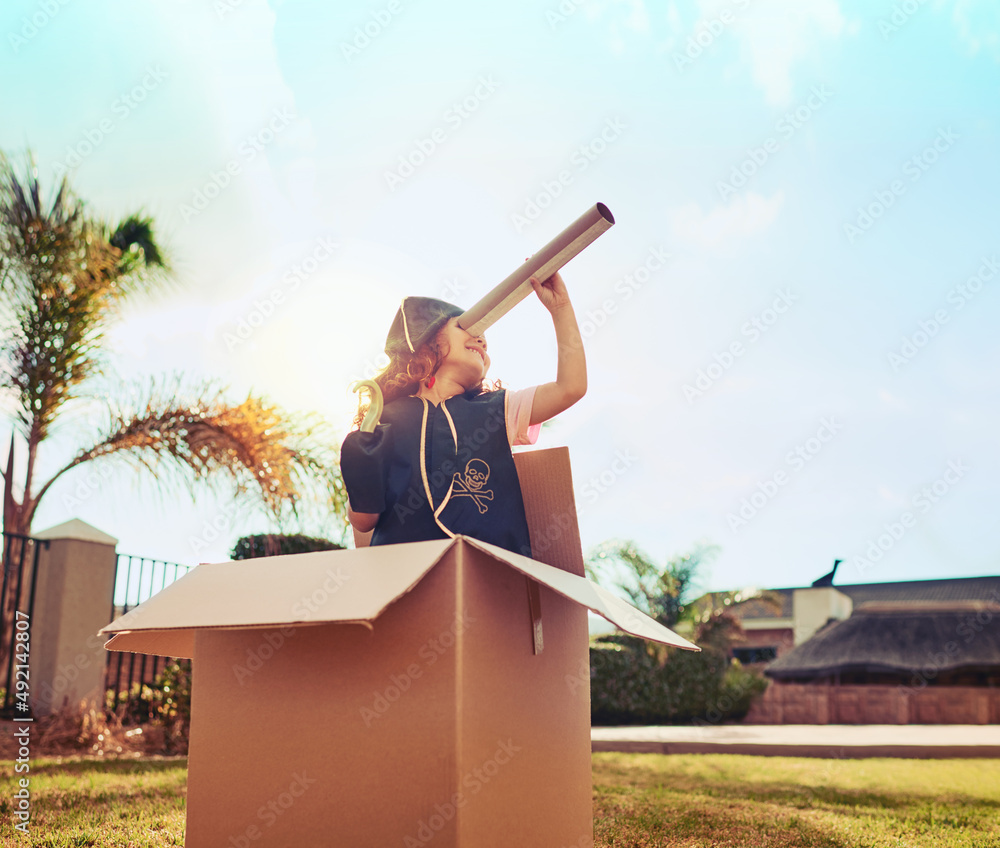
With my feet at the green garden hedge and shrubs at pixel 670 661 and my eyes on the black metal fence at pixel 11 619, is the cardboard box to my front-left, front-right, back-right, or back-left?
front-left

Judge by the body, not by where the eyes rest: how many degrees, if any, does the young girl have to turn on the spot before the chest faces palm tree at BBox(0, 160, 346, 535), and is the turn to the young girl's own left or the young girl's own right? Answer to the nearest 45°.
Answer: approximately 135° to the young girl's own right

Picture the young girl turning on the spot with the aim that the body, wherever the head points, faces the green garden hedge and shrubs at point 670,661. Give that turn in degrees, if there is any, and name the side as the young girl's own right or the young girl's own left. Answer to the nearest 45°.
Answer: approximately 180°

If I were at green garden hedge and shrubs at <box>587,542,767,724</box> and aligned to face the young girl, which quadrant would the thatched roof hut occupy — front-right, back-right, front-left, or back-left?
back-left

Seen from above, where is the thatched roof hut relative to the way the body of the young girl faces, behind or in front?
behind

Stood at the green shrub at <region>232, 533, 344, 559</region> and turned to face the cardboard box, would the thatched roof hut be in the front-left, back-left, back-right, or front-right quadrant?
back-left

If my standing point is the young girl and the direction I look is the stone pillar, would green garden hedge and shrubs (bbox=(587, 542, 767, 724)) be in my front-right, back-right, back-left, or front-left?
front-right

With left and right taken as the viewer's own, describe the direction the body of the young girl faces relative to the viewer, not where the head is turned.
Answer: facing the viewer
